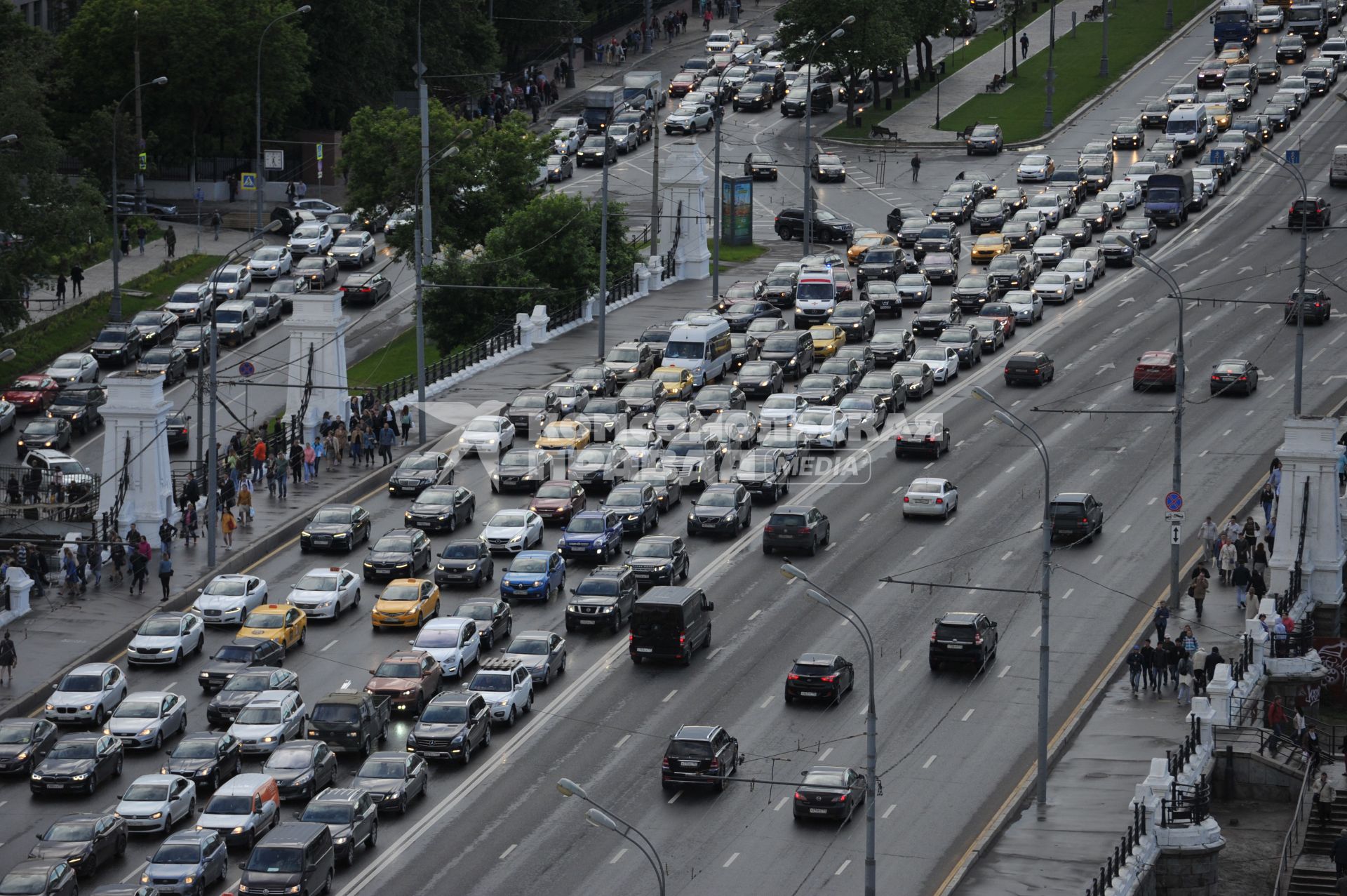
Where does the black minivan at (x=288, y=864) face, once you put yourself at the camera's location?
facing the viewer and to the left of the viewer

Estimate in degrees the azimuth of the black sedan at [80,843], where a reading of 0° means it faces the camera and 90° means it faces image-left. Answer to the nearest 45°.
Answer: approximately 45°

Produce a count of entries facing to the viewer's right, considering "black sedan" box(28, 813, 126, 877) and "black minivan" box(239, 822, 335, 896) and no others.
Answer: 0

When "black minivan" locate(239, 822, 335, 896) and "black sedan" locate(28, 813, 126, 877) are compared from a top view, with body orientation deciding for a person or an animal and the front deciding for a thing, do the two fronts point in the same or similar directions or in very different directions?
same or similar directions

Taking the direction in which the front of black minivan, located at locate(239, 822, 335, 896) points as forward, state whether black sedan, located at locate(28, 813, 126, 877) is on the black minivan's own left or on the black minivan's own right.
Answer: on the black minivan's own right

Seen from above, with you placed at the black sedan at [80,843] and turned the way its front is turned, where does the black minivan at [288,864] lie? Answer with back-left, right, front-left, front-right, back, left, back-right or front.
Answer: left
